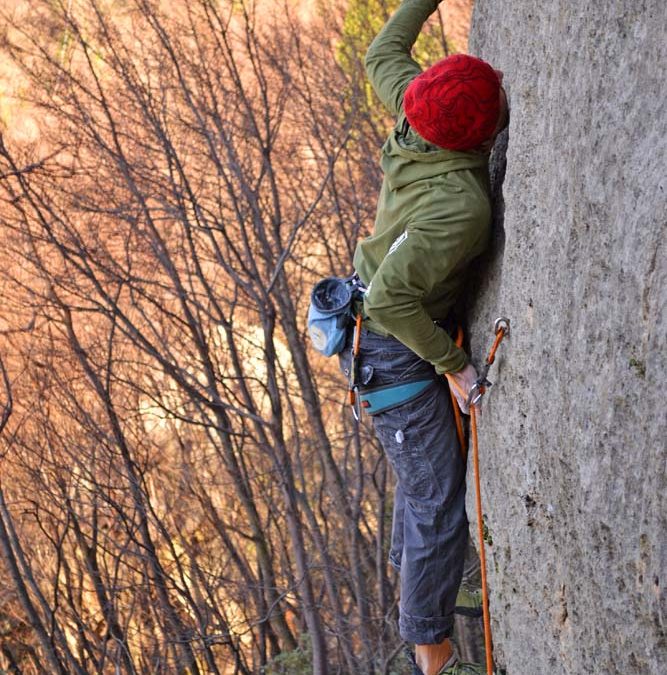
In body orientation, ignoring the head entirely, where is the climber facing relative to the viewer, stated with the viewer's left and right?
facing to the right of the viewer

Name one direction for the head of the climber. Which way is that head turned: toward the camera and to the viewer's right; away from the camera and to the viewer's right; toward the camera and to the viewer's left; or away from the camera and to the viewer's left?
away from the camera and to the viewer's right
